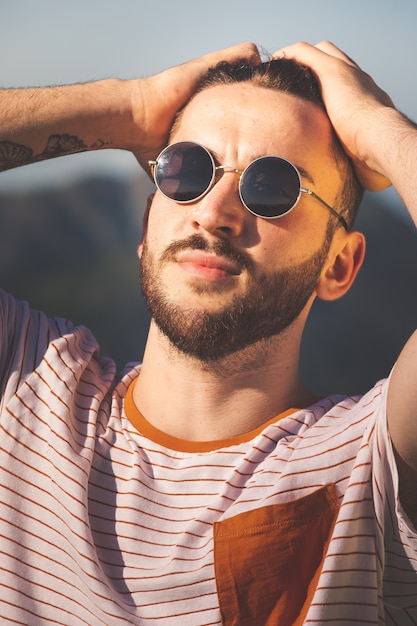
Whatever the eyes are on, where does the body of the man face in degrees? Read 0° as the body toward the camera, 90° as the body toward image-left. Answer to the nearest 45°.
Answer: approximately 0°
